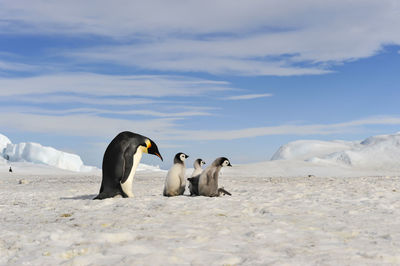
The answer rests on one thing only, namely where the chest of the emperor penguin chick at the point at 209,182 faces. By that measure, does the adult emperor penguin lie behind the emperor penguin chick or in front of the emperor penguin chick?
behind

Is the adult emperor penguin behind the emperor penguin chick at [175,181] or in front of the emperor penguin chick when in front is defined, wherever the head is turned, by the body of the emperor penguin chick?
behind

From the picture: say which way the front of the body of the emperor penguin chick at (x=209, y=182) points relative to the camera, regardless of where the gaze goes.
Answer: to the viewer's right

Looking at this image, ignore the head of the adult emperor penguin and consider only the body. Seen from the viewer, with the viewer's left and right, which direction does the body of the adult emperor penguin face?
facing to the right of the viewer

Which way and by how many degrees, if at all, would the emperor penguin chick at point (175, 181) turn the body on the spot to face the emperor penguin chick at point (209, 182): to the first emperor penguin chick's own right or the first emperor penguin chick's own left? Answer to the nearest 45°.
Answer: approximately 45° to the first emperor penguin chick's own right

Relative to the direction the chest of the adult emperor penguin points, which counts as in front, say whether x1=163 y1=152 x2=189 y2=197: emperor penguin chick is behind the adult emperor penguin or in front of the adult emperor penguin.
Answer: in front

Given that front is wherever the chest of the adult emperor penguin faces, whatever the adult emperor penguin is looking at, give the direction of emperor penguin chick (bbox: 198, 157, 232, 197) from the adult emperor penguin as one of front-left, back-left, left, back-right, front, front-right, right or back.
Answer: front
